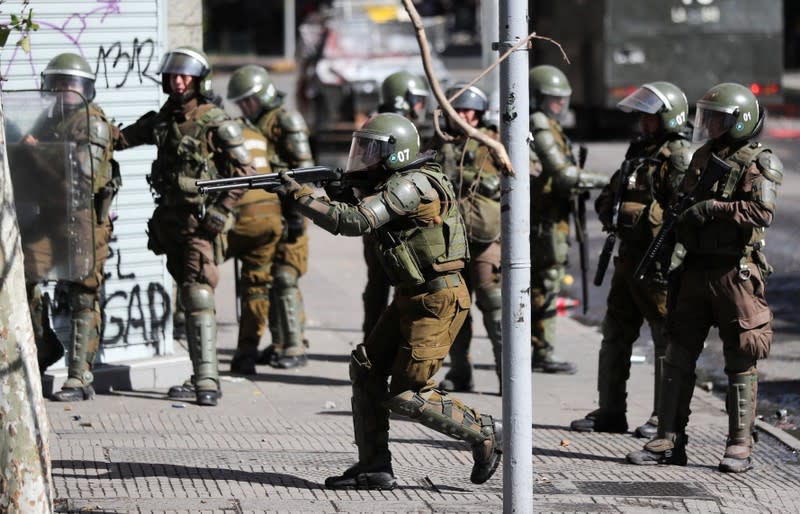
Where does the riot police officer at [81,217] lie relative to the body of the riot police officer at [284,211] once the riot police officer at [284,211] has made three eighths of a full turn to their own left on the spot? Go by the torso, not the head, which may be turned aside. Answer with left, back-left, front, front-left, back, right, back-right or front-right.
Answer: right

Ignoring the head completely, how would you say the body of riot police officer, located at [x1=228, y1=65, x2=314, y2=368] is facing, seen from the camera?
to the viewer's left

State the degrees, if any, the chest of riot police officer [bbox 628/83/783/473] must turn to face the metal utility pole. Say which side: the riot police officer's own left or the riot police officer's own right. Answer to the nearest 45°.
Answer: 0° — they already face it

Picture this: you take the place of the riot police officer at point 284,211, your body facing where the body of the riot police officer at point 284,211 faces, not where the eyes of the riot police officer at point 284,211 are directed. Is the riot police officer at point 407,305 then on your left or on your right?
on your left

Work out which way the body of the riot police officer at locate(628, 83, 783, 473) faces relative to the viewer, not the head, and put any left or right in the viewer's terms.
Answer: facing the viewer and to the left of the viewer

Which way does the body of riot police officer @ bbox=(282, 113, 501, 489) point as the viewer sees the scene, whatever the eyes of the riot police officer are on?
to the viewer's left

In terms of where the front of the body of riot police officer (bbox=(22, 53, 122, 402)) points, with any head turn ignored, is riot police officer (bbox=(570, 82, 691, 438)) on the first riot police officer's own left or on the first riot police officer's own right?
on the first riot police officer's own left

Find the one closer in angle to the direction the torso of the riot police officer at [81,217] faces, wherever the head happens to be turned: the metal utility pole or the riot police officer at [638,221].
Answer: the metal utility pole

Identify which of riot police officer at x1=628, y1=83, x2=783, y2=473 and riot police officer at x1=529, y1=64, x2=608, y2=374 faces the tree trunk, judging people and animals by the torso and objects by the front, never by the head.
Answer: riot police officer at x1=628, y1=83, x2=783, y2=473

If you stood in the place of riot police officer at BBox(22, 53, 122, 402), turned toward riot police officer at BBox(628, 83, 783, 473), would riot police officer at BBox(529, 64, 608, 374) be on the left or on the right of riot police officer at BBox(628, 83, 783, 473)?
left

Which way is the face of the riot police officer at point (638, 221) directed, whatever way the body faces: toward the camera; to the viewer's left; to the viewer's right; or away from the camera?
to the viewer's left

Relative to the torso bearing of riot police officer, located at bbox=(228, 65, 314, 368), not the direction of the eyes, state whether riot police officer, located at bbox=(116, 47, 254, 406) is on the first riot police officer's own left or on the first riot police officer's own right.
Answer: on the first riot police officer's own left

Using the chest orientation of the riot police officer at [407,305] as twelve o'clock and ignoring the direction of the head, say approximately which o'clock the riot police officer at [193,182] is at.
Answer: the riot police officer at [193,182] is roughly at 2 o'clock from the riot police officer at [407,305].
